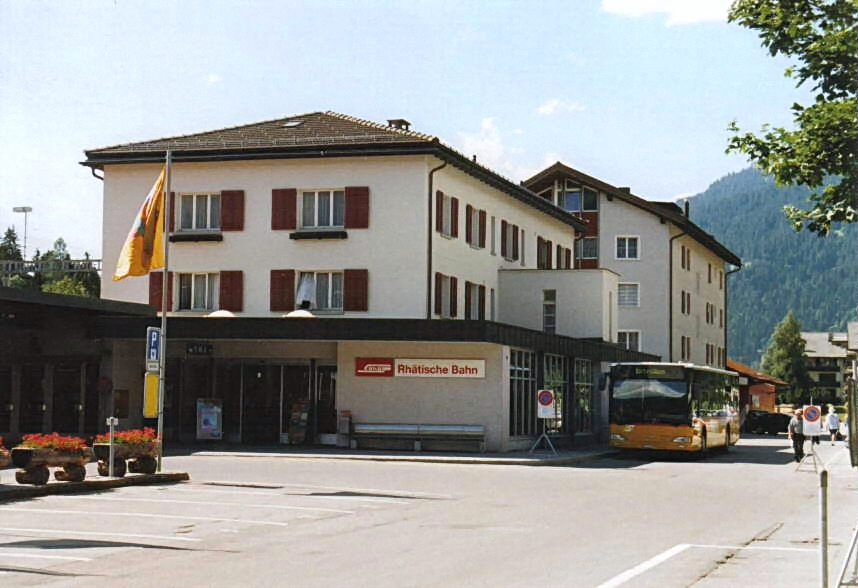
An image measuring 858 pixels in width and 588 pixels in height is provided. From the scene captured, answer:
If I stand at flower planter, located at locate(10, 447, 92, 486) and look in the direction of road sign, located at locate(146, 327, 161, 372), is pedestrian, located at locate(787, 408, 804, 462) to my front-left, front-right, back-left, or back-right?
front-right

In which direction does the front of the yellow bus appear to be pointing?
toward the camera

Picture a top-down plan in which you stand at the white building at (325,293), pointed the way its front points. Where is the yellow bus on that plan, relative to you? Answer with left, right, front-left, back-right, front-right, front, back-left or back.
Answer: left

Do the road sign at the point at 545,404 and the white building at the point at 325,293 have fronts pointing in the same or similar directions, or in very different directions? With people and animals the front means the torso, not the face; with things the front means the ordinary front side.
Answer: same or similar directions

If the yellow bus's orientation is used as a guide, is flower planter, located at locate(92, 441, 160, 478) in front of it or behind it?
in front

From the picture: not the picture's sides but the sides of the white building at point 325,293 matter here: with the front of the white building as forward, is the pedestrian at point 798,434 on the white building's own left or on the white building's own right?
on the white building's own left

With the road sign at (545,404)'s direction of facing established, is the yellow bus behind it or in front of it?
behind

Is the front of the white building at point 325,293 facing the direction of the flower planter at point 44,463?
yes

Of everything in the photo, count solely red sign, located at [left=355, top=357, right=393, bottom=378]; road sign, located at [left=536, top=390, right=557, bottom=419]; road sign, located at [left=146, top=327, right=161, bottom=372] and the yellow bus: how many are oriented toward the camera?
4

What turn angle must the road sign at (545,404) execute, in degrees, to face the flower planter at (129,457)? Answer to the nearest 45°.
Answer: approximately 45° to its right

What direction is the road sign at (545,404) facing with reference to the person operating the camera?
facing the viewer

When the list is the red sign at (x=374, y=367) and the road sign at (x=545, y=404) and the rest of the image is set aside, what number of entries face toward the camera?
2

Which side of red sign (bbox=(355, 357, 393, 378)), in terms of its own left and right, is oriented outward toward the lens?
front
